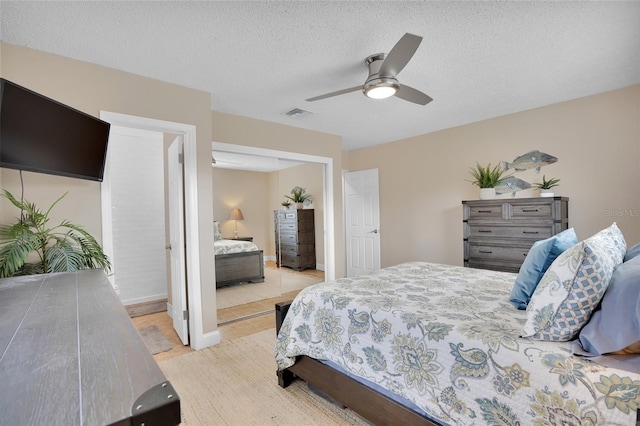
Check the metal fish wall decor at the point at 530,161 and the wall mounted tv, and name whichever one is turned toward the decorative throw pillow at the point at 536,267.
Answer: the wall mounted tv

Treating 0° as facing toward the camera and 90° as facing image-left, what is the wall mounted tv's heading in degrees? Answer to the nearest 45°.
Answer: approximately 315°

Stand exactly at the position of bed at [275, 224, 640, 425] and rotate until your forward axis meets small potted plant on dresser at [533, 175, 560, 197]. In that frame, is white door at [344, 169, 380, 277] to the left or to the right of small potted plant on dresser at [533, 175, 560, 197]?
left

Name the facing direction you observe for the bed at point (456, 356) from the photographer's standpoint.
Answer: facing away from the viewer and to the left of the viewer

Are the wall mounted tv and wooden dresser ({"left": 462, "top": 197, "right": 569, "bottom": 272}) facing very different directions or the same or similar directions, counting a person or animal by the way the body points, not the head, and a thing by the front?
very different directions
